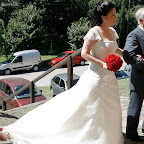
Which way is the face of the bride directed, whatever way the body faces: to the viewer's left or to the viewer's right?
to the viewer's right

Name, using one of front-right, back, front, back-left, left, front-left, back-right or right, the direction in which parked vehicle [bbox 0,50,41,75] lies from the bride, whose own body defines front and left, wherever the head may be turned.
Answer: back-left

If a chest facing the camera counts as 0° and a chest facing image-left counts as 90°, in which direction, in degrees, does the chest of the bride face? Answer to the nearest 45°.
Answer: approximately 315°
